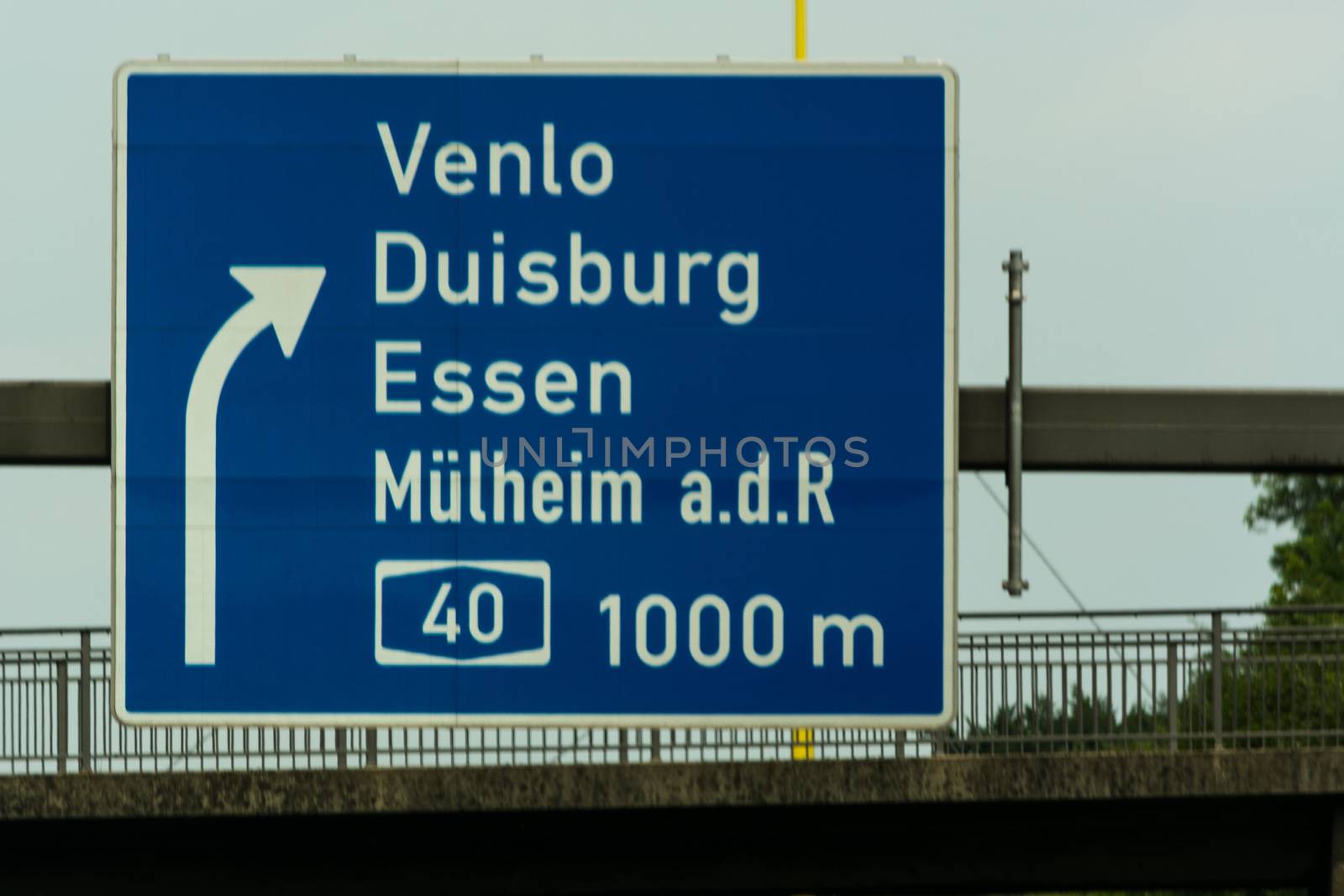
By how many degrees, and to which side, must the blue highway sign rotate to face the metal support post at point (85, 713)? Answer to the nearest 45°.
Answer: approximately 135° to its right

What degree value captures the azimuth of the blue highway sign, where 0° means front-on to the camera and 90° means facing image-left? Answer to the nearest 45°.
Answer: approximately 0°

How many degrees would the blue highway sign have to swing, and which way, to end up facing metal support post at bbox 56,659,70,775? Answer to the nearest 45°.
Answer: approximately 135° to its right

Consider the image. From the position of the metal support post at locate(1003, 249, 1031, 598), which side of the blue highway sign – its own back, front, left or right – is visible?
left

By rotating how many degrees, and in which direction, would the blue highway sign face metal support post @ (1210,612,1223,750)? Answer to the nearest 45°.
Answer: approximately 135° to its left
